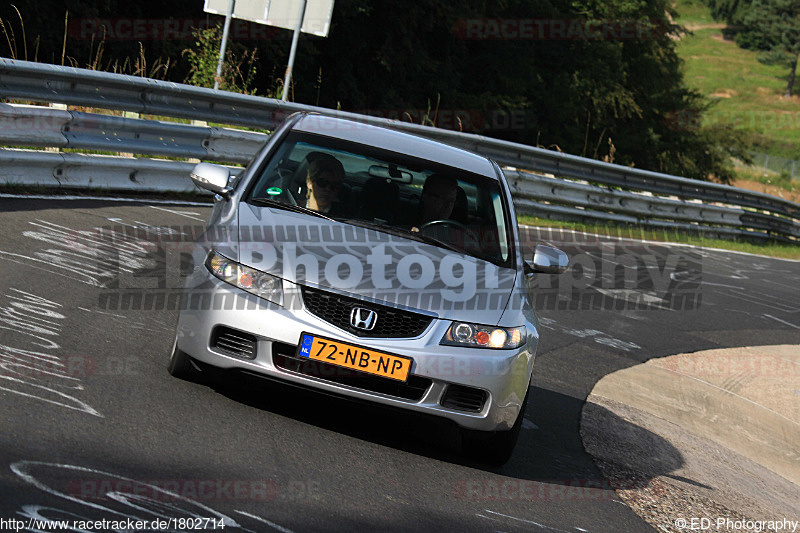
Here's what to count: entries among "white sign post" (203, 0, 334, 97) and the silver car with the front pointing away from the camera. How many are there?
1

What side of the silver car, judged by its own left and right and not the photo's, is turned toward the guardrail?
back

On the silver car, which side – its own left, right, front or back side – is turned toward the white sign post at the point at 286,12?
back

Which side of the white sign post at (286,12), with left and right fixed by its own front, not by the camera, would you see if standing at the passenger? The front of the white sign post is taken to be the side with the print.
back

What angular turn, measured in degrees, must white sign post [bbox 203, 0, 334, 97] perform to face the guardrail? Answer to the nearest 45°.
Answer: approximately 180°

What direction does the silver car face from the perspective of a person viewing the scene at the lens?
facing the viewer

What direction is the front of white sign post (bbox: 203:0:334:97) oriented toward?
away from the camera

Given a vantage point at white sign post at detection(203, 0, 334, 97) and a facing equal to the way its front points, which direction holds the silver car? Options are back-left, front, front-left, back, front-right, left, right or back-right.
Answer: back

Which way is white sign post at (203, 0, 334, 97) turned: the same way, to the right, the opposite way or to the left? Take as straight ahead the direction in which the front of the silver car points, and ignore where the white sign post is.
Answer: the opposite way
